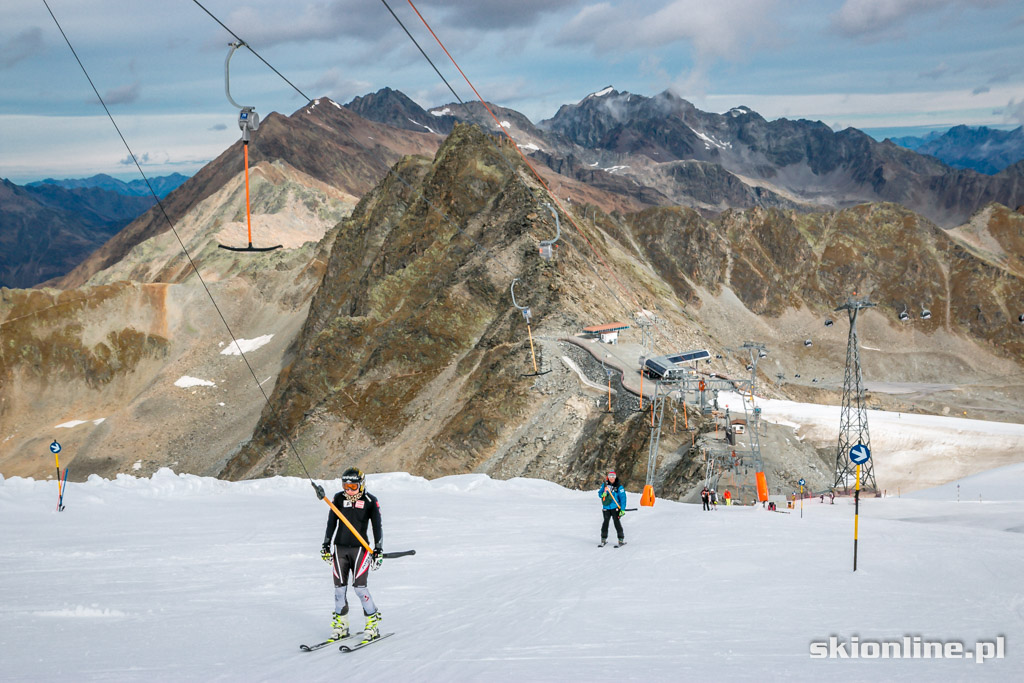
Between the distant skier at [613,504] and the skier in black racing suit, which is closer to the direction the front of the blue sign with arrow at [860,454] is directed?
the skier in black racing suit

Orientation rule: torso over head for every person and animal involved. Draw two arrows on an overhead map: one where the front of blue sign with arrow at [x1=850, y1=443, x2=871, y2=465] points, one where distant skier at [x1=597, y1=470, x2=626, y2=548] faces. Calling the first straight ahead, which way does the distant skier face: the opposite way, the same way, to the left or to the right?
the same way

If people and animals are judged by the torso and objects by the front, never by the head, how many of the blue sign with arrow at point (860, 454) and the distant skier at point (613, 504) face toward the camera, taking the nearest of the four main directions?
2

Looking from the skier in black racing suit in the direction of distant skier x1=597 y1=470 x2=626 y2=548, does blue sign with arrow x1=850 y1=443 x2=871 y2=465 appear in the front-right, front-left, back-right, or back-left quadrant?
front-right

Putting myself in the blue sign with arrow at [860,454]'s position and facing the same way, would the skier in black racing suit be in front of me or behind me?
in front

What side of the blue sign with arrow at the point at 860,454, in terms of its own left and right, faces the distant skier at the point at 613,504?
right

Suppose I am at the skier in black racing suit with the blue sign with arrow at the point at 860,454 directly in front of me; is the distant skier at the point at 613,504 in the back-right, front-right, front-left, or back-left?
front-left

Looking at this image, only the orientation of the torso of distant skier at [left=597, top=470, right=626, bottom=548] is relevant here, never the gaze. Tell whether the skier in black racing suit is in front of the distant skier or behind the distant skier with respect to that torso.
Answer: in front

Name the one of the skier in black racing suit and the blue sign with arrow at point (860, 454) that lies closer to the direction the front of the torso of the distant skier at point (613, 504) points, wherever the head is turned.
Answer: the skier in black racing suit

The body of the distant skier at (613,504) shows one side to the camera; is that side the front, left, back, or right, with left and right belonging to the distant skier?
front

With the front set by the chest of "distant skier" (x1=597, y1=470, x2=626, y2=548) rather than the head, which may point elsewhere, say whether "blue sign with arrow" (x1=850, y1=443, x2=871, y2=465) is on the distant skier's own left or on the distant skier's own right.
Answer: on the distant skier's own left
